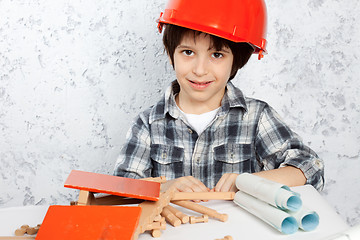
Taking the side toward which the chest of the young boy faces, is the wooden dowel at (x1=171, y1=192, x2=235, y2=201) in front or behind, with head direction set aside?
in front

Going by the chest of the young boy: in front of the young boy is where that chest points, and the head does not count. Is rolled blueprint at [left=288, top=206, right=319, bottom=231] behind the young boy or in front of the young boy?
in front

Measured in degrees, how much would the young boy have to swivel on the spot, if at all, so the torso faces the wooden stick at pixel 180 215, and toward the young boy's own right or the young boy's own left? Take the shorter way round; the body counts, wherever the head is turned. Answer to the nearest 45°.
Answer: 0° — they already face it

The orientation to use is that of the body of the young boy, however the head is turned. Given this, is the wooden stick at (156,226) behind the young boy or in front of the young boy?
in front

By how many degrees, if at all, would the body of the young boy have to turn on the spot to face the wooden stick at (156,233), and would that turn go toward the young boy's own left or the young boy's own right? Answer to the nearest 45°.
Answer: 0° — they already face it

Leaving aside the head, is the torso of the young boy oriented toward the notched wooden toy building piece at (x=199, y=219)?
yes

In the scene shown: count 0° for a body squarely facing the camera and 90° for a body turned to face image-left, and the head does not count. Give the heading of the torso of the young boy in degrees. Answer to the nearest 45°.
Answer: approximately 0°
